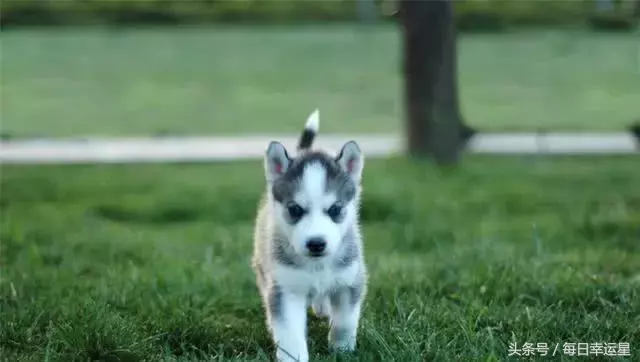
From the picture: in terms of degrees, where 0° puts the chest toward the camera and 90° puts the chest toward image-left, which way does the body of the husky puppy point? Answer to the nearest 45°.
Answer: approximately 0°
